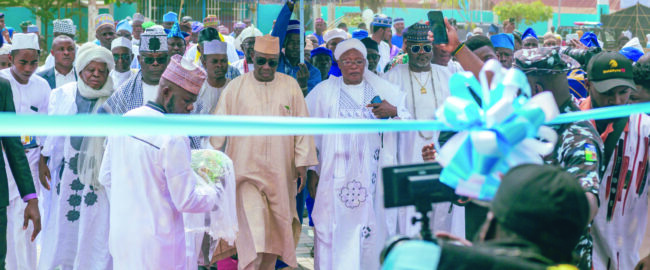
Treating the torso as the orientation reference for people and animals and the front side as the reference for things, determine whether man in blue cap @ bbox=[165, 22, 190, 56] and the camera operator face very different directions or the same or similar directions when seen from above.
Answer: very different directions

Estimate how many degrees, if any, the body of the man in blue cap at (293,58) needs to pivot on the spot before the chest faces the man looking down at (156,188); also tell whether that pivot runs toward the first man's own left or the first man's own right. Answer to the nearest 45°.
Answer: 0° — they already face them

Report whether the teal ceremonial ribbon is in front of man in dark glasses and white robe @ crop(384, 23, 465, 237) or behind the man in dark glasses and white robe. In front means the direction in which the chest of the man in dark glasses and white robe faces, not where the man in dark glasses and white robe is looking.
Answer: in front

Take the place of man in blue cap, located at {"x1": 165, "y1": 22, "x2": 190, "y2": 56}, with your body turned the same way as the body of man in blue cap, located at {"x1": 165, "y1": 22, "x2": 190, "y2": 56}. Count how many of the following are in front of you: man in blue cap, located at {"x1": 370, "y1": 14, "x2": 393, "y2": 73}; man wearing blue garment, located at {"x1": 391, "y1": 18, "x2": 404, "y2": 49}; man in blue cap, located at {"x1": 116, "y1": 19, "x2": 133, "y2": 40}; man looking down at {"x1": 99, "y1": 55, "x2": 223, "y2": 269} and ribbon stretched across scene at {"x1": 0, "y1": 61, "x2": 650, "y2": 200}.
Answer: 2

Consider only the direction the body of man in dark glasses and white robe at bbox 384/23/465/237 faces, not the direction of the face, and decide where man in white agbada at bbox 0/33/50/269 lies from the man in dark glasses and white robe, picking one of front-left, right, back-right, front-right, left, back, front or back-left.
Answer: right

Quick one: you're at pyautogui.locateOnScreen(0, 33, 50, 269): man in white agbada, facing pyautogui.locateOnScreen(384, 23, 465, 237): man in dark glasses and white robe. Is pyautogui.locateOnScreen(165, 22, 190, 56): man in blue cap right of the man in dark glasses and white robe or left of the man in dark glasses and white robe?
left

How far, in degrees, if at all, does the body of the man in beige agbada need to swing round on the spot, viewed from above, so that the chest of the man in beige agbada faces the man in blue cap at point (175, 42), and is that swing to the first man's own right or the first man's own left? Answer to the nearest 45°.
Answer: approximately 135° to the first man's own right

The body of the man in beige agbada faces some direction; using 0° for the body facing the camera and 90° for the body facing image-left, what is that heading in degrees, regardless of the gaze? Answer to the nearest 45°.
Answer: approximately 0°

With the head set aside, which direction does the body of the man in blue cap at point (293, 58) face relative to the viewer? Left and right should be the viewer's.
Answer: facing the viewer

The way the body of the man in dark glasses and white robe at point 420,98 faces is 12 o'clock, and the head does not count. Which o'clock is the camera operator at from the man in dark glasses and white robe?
The camera operator is roughly at 12 o'clock from the man in dark glasses and white robe.

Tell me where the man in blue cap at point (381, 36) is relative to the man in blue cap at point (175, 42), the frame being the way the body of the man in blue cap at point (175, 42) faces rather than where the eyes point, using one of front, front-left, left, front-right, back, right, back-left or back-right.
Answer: back-left

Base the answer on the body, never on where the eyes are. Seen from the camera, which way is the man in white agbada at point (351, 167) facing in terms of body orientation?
toward the camera

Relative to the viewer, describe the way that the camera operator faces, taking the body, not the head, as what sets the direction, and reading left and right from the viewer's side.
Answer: facing away from the viewer and to the left of the viewer

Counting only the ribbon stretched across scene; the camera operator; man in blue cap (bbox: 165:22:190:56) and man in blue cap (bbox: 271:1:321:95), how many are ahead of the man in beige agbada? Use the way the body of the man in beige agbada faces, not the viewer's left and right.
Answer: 2
